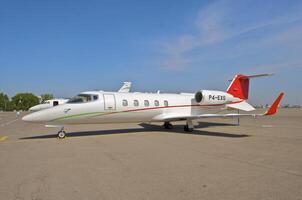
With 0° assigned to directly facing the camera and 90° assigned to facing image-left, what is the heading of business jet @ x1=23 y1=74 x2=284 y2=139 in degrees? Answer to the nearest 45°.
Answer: approximately 45°
